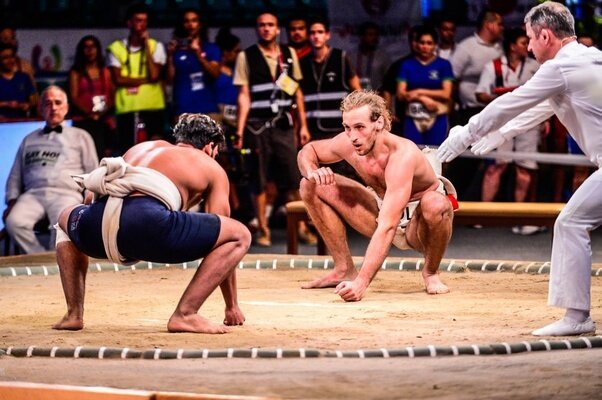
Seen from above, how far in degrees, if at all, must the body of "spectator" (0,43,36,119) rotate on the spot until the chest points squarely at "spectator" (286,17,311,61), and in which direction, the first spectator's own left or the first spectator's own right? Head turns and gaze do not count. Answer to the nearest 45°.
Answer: approximately 90° to the first spectator's own left

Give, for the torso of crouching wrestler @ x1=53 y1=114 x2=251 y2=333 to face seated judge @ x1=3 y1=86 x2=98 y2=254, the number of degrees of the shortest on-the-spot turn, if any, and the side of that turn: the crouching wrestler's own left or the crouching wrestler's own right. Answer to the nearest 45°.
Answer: approximately 45° to the crouching wrestler's own left

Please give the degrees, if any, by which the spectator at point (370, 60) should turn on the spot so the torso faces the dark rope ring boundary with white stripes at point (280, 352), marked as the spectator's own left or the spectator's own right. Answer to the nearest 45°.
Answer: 0° — they already face it

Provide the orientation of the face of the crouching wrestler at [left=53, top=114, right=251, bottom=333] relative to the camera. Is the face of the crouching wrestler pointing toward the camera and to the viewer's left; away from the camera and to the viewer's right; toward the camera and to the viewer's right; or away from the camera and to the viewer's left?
away from the camera and to the viewer's right

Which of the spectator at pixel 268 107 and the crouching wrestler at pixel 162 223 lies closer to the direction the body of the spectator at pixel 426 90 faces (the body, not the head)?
the crouching wrestler

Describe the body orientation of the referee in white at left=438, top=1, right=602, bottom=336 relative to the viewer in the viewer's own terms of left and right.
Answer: facing to the left of the viewer

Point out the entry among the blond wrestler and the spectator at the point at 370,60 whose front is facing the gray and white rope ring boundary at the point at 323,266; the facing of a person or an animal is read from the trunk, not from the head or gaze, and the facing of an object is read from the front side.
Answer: the spectator

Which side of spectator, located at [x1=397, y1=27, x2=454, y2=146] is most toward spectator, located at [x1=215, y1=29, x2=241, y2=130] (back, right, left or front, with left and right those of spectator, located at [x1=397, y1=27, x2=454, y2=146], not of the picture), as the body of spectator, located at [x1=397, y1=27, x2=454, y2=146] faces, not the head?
right

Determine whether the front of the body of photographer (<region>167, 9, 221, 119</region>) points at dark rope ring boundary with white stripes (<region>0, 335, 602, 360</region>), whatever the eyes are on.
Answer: yes

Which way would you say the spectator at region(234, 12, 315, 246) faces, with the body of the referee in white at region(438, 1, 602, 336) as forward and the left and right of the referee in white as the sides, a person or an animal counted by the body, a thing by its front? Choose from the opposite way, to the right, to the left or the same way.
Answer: to the left

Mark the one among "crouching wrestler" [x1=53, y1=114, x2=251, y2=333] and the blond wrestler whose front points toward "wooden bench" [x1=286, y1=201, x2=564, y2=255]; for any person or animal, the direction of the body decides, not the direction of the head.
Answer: the crouching wrestler
